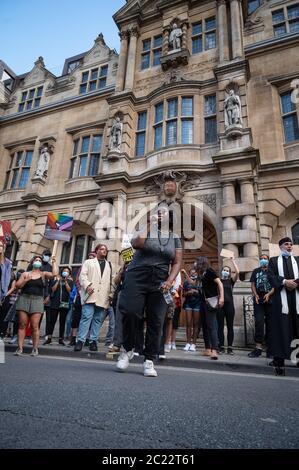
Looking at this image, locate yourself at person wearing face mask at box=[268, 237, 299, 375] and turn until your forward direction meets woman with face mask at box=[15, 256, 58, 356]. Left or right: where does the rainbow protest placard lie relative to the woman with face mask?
right

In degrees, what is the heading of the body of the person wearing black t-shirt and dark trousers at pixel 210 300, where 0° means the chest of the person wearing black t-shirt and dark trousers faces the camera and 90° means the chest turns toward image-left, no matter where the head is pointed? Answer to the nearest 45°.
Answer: approximately 45°

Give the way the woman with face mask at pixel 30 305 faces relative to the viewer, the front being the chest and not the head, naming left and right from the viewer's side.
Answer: facing the viewer

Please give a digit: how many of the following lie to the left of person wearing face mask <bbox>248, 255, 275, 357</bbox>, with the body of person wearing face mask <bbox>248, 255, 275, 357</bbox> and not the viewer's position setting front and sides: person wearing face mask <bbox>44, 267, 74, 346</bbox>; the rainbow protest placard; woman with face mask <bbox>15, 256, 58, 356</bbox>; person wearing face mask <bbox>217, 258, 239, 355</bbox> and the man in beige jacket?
0

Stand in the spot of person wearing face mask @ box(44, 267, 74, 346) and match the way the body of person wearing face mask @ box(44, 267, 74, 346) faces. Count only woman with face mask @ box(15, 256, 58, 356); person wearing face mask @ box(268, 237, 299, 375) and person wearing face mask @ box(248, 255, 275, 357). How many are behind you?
0

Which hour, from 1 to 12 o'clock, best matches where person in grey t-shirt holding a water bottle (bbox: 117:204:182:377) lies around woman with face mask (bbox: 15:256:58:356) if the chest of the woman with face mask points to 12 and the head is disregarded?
The person in grey t-shirt holding a water bottle is roughly at 11 o'clock from the woman with face mask.

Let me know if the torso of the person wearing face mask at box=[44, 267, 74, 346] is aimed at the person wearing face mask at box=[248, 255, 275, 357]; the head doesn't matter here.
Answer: no

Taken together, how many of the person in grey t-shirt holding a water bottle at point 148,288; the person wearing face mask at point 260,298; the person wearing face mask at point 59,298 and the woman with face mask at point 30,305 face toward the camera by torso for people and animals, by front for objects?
4

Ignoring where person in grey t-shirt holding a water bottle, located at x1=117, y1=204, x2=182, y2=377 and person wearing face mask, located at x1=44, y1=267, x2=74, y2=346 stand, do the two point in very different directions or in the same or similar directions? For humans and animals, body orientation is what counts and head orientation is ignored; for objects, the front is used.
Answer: same or similar directions

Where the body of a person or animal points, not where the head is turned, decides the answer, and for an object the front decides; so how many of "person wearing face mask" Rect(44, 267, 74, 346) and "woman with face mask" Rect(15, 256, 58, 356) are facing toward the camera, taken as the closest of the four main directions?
2

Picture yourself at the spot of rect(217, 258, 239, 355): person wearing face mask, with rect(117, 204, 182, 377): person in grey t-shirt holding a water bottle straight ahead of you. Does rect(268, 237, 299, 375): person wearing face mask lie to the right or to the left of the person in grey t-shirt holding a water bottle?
left

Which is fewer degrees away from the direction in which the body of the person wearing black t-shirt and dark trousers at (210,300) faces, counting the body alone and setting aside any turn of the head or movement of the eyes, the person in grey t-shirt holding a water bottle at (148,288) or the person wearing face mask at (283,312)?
the person in grey t-shirt holding a water bottle

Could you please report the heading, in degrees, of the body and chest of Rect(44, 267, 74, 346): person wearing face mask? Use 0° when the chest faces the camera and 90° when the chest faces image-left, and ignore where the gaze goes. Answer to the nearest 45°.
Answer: approximately 0°

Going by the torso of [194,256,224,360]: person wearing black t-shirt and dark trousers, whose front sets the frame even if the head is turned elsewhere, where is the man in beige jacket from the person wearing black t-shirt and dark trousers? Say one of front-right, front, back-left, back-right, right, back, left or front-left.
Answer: front-right

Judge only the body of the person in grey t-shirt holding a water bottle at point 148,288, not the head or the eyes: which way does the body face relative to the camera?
toward the camera
